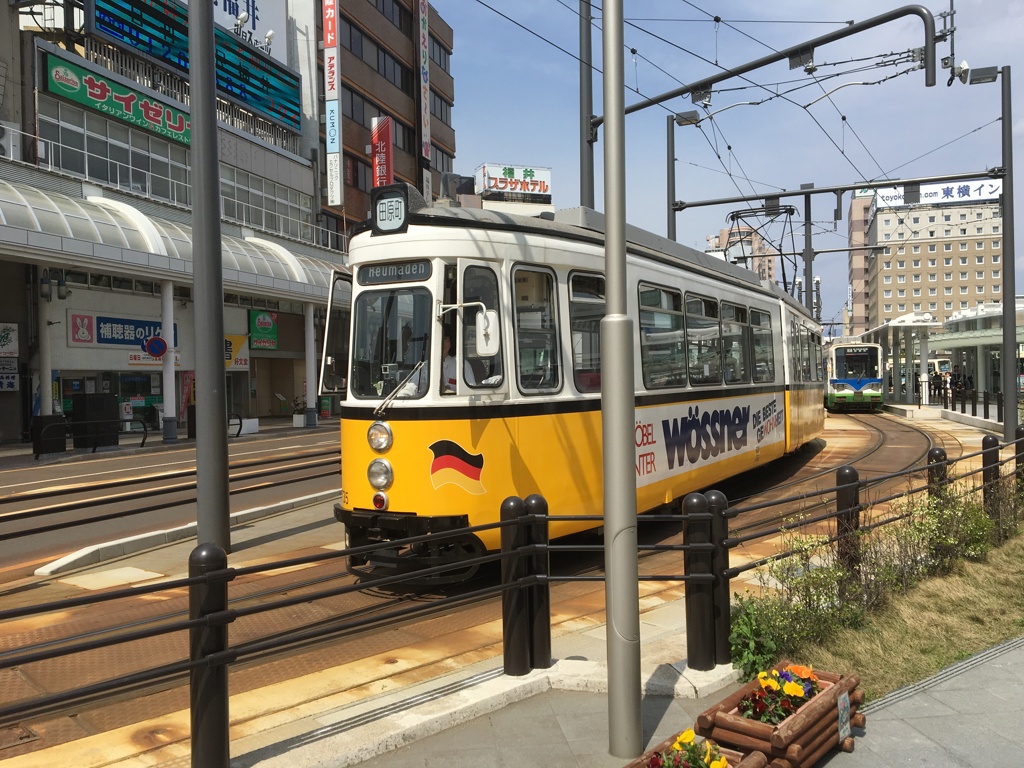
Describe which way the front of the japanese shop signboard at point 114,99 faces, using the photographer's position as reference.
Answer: facing the viewer and to the right of the viewer

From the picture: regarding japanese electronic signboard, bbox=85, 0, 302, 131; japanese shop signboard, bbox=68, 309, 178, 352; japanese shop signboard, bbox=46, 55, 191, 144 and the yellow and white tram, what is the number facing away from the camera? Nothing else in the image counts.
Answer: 0

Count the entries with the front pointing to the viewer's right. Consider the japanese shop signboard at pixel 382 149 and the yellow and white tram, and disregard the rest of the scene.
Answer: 0

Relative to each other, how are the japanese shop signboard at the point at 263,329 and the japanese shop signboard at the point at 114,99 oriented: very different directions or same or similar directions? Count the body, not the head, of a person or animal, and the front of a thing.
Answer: same or similar directions

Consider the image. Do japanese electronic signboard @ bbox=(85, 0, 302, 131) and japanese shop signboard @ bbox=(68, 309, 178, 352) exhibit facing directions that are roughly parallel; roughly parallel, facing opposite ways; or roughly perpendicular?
roughly parallel

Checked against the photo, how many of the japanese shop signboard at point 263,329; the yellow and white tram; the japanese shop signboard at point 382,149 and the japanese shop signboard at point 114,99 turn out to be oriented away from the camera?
0

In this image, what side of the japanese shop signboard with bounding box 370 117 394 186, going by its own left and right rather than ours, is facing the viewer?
front

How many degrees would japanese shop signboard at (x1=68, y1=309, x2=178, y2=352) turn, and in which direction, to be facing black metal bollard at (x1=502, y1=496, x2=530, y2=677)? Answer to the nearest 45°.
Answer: approximately 45° to its right

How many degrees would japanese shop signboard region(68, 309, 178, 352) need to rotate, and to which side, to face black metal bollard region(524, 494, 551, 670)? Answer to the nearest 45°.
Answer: approximately 45° to its right

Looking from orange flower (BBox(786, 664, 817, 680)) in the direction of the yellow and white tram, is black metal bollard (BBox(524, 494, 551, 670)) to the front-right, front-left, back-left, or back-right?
front-left

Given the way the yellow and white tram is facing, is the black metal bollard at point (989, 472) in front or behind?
behind

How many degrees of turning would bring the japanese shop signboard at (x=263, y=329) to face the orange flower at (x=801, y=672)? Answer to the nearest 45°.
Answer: approximately 45° to its right

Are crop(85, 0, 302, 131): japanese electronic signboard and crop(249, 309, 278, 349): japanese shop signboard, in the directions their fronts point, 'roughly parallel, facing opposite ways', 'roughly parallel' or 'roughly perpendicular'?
roughly parallel

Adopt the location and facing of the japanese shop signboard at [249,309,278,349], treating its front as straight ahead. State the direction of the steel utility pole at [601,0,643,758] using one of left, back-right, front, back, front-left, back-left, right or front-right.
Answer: front-right

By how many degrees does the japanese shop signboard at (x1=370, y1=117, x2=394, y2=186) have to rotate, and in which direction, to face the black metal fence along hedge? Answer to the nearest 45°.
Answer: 0° — it already faces it
